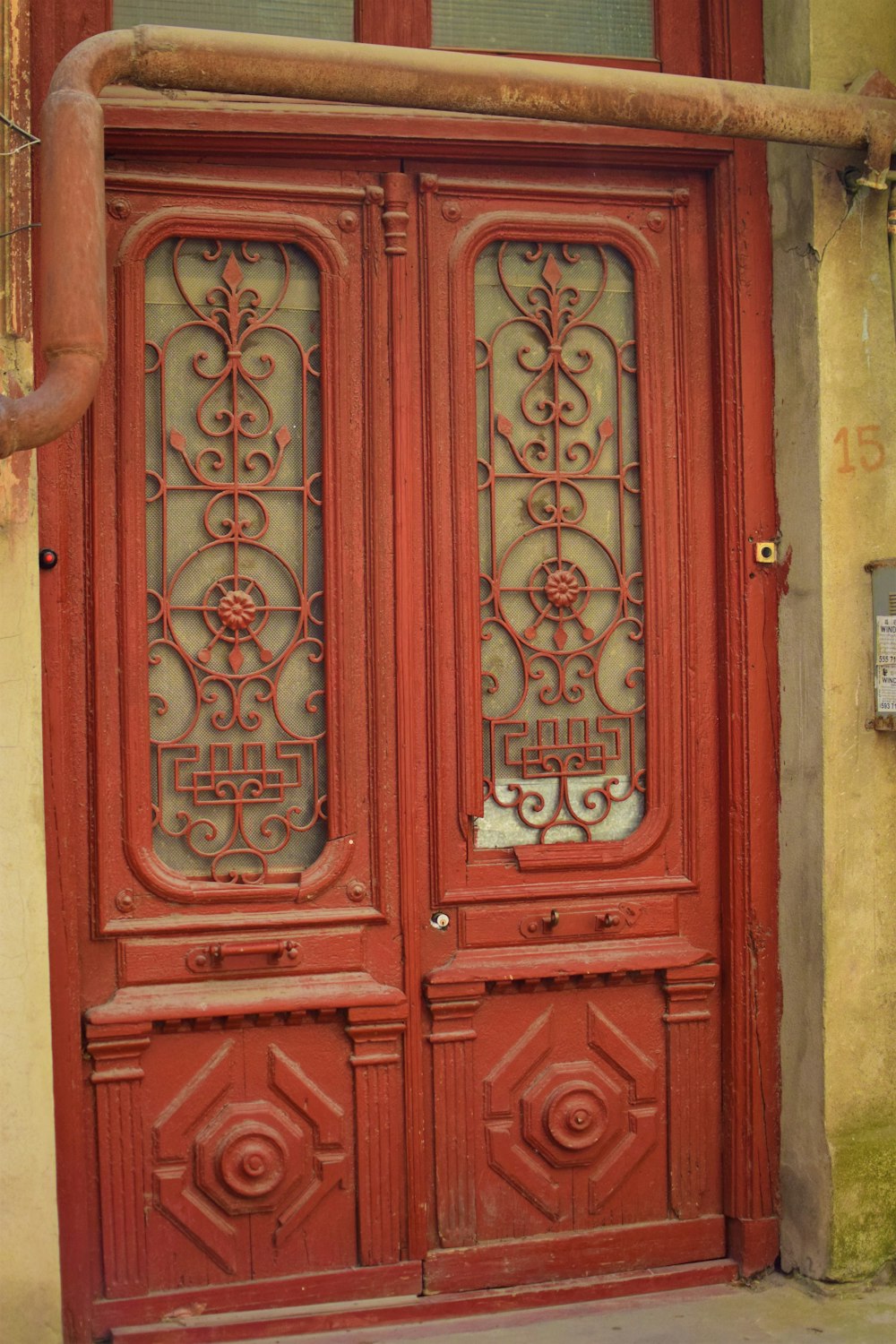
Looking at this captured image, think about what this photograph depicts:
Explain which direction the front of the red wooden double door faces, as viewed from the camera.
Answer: facing the viewer

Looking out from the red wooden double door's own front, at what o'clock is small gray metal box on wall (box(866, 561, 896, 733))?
The small gray metal box on wall is roughly at 9 o'clock from the red wooden double door.

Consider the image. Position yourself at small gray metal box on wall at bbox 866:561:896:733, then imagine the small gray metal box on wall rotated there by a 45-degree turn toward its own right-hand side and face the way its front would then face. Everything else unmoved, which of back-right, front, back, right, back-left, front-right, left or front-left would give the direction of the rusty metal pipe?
front

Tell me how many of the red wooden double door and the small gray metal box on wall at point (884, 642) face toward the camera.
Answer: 2

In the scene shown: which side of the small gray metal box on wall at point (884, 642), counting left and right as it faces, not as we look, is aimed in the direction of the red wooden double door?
right

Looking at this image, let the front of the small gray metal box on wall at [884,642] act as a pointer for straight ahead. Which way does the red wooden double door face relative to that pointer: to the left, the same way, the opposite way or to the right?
the same way

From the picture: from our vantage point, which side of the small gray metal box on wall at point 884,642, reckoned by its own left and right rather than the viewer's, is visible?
front
